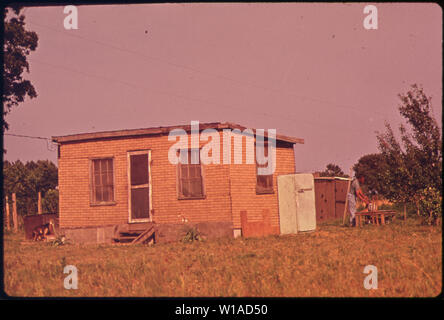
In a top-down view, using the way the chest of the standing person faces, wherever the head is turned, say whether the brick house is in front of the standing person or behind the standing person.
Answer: behind

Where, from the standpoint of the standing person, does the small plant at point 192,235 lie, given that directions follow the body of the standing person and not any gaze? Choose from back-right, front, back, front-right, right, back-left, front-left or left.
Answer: back-right

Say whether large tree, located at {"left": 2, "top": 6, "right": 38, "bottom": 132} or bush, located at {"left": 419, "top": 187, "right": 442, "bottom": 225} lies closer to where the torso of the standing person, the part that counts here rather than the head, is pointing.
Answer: the bush

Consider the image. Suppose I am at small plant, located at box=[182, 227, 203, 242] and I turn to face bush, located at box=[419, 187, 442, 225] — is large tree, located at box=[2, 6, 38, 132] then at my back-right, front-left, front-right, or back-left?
back-left

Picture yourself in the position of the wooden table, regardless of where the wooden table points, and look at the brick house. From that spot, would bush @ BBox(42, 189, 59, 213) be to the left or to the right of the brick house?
right

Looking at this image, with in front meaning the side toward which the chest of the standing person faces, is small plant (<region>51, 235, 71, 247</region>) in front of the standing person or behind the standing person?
behind

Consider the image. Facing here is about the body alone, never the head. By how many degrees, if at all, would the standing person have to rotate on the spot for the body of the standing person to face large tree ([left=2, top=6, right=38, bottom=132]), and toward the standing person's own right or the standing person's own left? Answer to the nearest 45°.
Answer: approximately 180°

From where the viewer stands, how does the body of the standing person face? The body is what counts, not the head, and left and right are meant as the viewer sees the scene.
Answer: facing to the right of the viewer
